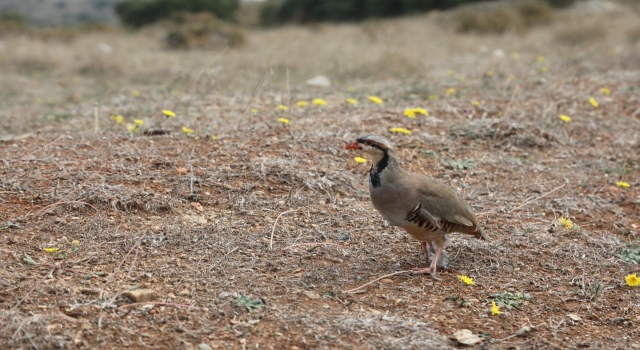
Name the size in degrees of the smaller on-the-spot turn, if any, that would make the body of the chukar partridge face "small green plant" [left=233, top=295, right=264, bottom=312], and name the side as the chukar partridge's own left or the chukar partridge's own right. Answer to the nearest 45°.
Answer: approximately 45° to the chukar partridge's own left

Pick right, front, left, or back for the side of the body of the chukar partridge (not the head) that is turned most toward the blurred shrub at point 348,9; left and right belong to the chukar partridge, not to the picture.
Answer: right

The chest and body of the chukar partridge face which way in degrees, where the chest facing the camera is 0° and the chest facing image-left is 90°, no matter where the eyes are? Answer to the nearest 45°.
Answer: approximately 90°

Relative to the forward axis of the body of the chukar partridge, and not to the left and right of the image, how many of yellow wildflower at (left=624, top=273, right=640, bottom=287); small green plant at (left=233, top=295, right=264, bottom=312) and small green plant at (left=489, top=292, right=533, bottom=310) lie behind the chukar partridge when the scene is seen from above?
2

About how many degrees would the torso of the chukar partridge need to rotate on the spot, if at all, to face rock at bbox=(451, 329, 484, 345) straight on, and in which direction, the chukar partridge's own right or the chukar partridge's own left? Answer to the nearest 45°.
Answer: approximately 135° to the chukar partridge's own left

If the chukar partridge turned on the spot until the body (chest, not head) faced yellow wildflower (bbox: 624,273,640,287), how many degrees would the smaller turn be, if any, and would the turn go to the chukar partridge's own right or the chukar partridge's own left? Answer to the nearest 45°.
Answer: approximately 180°

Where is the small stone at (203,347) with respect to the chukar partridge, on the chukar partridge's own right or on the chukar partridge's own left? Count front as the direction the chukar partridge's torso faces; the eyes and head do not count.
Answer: on the chukar partridge's own left

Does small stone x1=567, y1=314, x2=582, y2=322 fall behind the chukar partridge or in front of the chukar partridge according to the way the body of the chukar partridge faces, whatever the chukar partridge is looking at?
behind

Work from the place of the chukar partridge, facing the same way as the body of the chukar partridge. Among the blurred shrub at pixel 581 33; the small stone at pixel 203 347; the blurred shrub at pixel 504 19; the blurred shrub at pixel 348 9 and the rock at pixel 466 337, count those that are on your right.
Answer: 3

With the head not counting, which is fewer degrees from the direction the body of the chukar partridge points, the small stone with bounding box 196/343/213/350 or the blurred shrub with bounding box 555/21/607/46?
the small stone

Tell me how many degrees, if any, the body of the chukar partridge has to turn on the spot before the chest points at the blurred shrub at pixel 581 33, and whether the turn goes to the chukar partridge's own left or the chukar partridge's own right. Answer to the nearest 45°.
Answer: approximately 90° to the chukar partridge's own right
